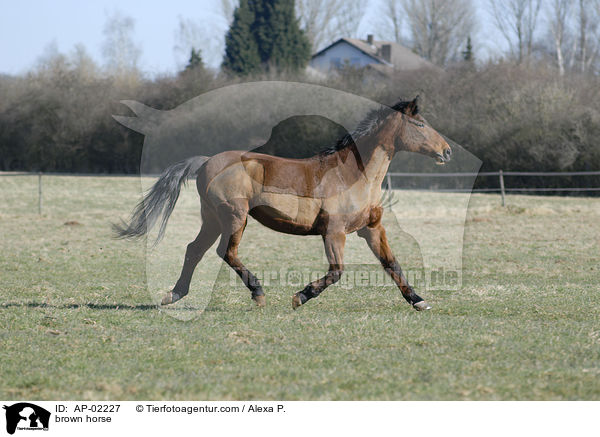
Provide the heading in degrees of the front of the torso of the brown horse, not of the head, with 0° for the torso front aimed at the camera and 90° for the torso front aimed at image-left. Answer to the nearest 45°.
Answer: approximately 270°
